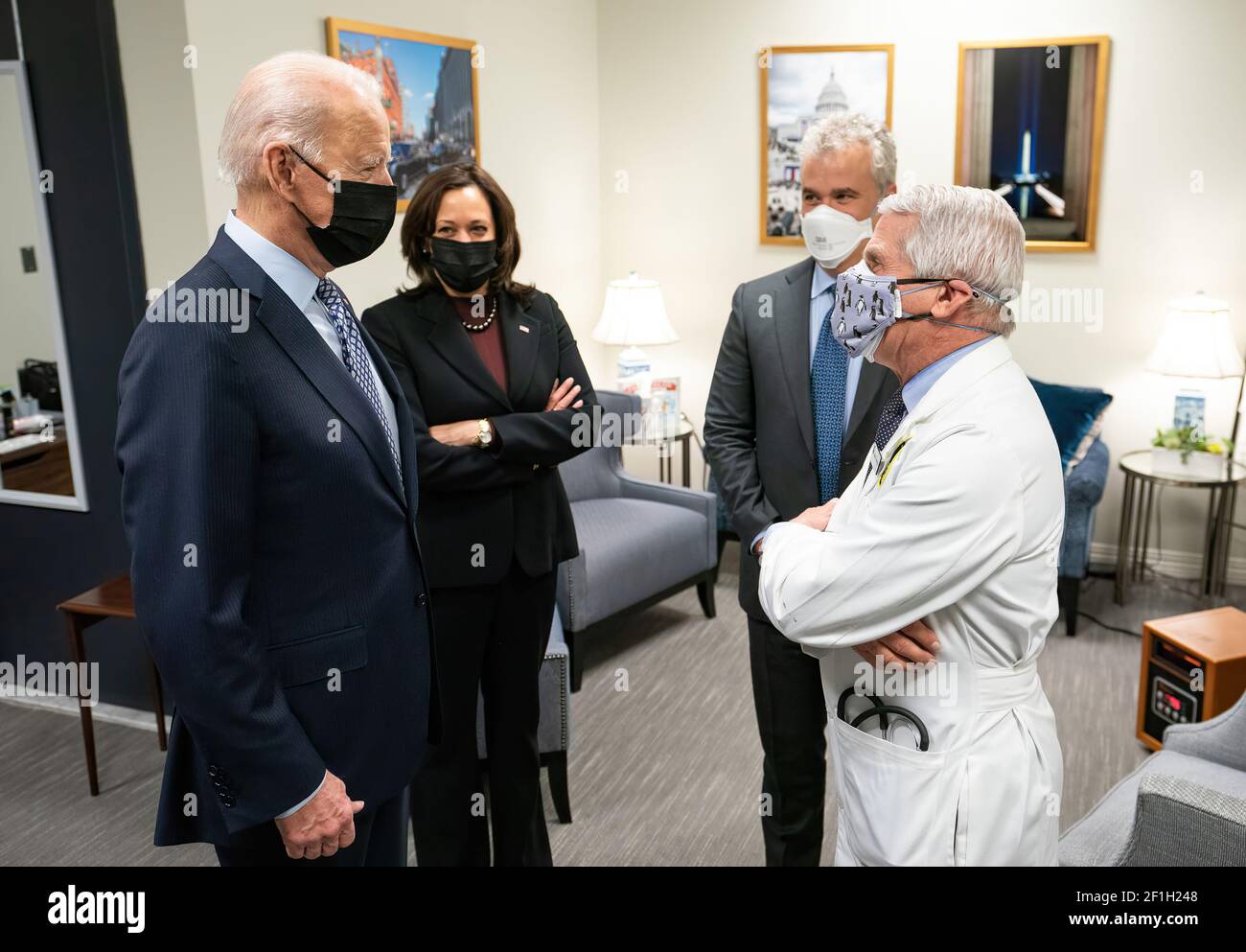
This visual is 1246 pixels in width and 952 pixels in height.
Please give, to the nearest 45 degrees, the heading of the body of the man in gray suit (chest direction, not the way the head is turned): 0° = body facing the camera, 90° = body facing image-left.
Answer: approximately 0°

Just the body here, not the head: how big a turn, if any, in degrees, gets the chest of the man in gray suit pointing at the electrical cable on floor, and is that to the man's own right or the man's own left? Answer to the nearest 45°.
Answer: approximately 135° to the man's own left

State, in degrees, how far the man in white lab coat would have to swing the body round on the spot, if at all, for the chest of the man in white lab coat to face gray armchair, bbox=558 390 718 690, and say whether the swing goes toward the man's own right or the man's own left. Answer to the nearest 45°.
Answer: approximately 45° to the man's own right

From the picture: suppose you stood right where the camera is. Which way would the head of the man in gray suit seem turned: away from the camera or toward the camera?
toward the camera

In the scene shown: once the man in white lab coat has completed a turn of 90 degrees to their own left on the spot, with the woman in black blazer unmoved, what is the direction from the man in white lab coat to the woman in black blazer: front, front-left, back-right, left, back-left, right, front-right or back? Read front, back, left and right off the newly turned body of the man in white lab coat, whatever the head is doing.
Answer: back-right

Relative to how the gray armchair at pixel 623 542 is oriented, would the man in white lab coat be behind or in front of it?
in front

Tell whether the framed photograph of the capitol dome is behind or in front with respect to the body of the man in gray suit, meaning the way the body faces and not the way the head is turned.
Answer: behind

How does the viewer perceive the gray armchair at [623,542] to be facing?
facing the viewer and to the right of the viewer

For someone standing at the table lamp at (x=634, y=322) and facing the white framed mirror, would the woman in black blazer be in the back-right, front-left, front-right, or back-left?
front-left

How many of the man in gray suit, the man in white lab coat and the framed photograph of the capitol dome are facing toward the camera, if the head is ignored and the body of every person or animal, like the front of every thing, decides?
2

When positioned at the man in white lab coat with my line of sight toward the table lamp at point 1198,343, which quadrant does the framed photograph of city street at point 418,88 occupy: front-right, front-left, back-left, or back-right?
front-left

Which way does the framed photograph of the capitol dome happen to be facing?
toward the camera

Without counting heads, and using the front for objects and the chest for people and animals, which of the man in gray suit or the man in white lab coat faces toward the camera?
the man in gray suit

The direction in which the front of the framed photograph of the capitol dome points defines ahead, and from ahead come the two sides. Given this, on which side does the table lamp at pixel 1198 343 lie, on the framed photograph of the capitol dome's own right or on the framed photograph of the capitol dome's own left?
on the framed photograph of the capitol dome's own left

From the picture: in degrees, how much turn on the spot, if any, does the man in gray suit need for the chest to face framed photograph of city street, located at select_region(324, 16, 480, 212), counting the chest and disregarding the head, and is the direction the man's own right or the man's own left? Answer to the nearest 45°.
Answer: approximately 135° to the man's own right

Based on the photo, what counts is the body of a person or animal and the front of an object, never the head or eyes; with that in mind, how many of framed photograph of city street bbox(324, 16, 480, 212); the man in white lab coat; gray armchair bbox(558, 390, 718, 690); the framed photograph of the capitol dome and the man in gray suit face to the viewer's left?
1

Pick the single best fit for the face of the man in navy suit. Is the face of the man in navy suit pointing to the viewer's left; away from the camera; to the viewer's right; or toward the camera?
to the viewer's right
